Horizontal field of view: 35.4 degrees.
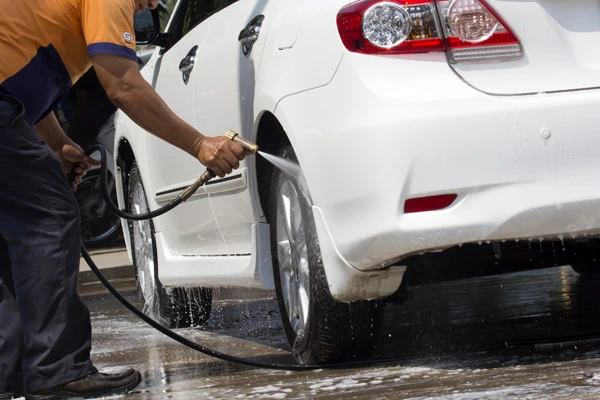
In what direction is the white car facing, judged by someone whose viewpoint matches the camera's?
facing away from the viewer and to the left of the viewer

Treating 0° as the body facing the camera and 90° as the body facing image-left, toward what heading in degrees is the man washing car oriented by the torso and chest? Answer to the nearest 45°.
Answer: approximately 270°

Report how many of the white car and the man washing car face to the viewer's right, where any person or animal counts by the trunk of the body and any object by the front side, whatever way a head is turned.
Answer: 1
